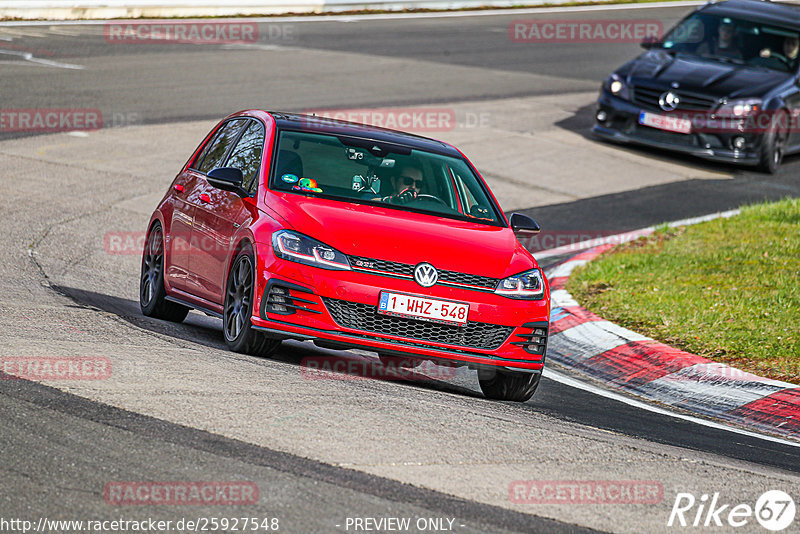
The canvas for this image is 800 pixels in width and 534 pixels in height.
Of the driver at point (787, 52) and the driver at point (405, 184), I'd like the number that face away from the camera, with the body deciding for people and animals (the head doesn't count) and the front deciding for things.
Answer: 0

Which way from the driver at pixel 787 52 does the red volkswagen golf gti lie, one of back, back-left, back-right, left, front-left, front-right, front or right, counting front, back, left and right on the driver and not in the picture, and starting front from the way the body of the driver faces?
front-left

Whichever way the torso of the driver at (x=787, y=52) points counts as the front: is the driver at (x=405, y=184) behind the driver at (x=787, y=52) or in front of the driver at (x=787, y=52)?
in front

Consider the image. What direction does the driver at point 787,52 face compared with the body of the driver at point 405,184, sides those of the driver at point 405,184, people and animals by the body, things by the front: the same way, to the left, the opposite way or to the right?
to the right

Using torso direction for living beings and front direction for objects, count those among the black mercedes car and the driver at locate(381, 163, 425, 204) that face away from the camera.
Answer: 0

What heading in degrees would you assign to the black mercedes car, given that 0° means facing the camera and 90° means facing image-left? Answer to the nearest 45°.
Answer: approximately 45°

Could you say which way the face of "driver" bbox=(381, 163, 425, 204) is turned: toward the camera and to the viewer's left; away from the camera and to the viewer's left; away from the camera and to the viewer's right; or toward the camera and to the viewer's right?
toward the camera and to the viewer's right

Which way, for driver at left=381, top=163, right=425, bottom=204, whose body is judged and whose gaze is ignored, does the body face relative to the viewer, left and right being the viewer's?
facing the viewer and to the right of the viewer

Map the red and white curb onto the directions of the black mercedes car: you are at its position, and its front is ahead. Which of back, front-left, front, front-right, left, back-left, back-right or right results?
front-left

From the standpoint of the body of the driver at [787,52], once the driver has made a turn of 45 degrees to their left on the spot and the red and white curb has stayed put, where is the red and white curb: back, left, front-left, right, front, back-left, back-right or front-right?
front

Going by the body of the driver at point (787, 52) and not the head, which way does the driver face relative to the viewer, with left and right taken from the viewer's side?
facing the viewer and to the left of the viewer

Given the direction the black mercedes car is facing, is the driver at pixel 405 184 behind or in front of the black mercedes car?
in front

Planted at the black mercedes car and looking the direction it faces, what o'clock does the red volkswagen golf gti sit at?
The red volkswagen golf gti is roughly at 11 o'clock from the black mercedes car.
